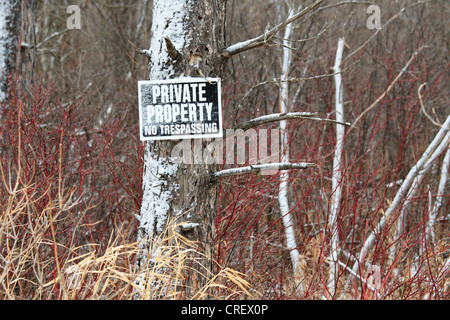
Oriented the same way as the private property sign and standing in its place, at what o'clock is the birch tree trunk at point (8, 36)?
The birch tree trunk is roughly at 5 o'clock from the private property sign.

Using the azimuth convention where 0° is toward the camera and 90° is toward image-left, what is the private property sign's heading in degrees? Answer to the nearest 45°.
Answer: approximately 0°
